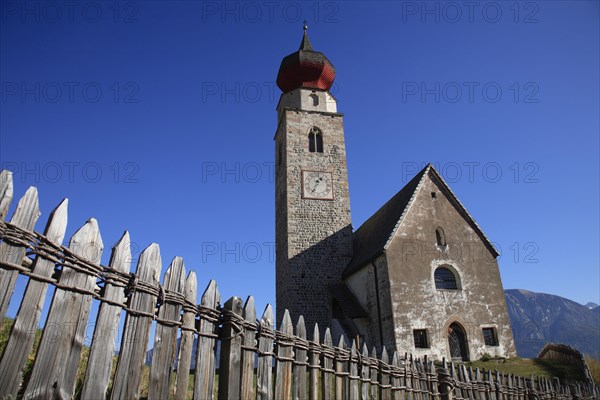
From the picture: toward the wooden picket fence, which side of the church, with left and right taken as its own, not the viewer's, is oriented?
front

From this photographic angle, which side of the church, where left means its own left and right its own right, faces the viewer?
front
